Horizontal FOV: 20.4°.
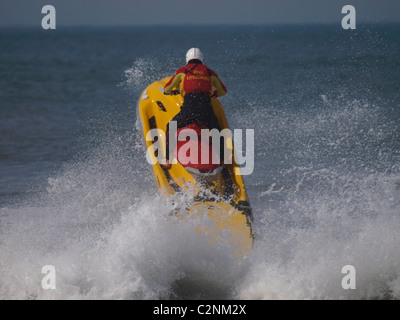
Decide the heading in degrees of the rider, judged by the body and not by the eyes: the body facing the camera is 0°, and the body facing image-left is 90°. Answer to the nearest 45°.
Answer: approximately 180°

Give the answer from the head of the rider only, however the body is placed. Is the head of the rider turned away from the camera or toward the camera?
away from the camera
